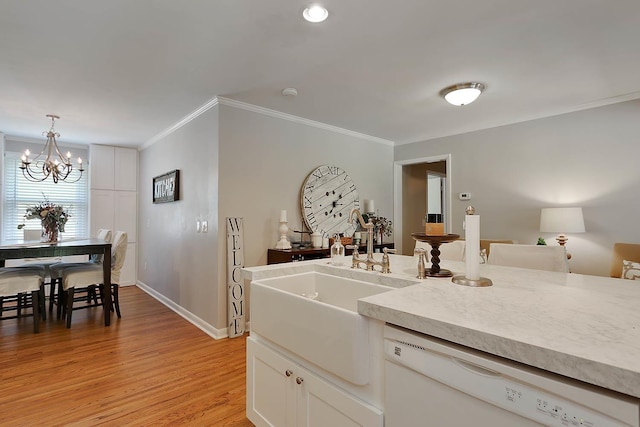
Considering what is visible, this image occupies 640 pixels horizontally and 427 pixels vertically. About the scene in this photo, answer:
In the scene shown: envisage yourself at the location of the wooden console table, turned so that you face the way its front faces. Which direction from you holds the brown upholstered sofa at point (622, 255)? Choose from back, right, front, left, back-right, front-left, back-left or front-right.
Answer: front-left

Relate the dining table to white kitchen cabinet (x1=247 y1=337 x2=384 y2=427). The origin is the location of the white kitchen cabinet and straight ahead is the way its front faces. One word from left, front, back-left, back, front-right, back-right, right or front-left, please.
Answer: right

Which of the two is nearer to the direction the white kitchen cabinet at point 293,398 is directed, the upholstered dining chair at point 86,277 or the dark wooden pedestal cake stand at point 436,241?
the upholstered dining chair

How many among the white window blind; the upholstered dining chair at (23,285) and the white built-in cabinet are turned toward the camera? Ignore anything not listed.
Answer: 2

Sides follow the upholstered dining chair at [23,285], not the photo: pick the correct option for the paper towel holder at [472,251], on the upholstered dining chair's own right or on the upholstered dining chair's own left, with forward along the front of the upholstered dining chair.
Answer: on the upholstered dining chair's own right

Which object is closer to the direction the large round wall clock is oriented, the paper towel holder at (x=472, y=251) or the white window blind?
the paper towel holder

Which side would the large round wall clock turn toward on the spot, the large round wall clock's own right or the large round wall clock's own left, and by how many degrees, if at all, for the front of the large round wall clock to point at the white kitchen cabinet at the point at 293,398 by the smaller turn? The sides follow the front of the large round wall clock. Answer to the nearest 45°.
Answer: approximately 45° to the large round wall clock's own right

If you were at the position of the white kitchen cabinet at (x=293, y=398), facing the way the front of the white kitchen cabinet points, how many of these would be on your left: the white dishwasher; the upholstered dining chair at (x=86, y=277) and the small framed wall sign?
1

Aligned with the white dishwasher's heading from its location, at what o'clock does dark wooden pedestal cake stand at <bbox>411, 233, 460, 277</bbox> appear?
The dark wooden pedestal cake stand is roughly at 4 o'clock from the white dishwasher.
